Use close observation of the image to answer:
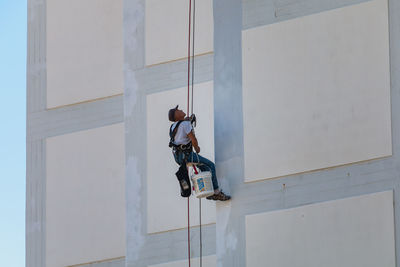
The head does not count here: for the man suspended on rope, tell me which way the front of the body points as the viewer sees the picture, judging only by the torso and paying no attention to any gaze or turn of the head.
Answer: to the viewer's right
